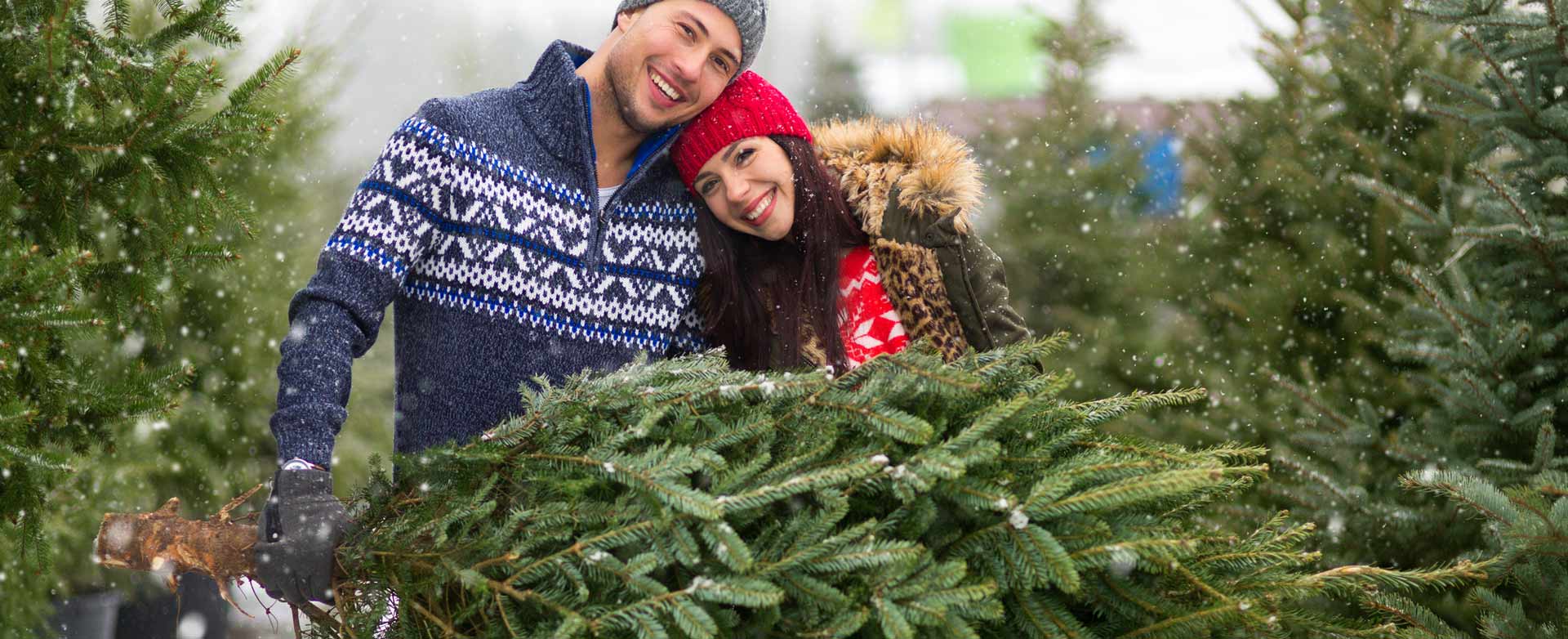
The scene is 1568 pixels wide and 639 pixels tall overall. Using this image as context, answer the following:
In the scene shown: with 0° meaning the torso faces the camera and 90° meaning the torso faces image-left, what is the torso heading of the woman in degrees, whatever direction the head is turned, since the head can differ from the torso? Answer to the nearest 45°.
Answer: approximately 0°

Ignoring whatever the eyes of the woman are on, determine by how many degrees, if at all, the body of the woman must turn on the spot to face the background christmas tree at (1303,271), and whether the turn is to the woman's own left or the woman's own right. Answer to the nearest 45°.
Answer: approximately 135° to the woman's own left

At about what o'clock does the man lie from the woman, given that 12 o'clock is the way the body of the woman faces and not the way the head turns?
The man is roughly at 2 o'clock from the woman.

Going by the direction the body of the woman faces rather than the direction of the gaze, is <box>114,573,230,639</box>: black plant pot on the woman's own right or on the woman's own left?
on the woman's own right

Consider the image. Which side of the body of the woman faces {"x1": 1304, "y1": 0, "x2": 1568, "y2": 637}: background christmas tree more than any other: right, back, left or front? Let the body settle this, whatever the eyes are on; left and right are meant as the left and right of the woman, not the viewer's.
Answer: left

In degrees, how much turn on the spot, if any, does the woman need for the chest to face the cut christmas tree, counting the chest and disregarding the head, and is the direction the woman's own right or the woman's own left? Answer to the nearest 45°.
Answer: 0° — they already face it

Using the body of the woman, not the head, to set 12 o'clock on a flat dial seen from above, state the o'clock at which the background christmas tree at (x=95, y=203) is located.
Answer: The background christmas tree is roughly at 2 o'clock from the woman.
